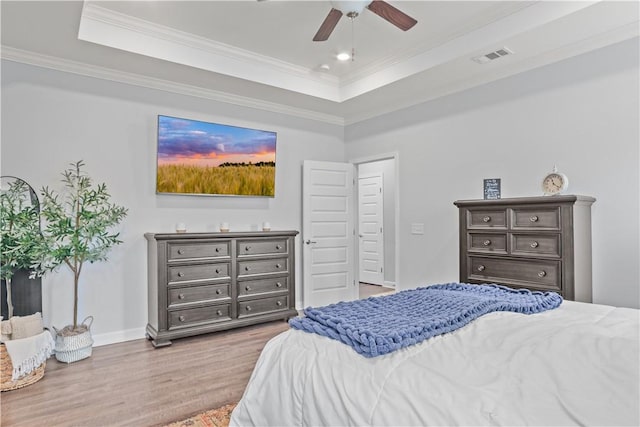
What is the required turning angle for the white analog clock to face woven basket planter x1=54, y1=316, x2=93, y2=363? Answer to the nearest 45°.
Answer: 0° — it already faces it

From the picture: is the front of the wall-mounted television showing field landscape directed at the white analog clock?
yes

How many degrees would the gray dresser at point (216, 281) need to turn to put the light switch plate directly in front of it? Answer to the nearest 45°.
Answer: approximately 45° to its left

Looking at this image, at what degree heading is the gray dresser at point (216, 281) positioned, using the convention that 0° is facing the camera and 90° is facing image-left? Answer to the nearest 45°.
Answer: approximately 315°

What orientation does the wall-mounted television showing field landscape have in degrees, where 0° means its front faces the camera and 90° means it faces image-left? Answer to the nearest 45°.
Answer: approximately 315°

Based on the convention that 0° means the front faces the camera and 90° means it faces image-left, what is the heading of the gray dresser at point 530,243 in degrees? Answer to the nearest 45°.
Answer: approximately 45°

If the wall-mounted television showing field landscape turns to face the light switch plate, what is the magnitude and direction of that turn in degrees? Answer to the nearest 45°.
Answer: approximately 45° to its left

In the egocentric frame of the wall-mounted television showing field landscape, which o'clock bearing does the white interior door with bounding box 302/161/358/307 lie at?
The white interior door is roughly at 10 o'clock from the wall-mounted television showing field landscape.
